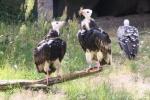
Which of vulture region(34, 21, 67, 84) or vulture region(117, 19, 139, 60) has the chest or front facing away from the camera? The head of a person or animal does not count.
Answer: vulture region(117, 19, 139, 60)

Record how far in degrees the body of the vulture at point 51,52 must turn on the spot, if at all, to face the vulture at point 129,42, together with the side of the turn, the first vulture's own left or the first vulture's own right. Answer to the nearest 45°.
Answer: approximately 90° to the first vulture's own left

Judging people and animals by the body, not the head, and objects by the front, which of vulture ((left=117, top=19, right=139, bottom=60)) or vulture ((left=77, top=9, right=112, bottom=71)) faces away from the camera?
vulture ((left=117, top=19, right=139, bottom=60))

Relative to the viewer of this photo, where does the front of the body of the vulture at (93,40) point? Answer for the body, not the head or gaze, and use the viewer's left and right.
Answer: facing the viewer and to the left of the viewer

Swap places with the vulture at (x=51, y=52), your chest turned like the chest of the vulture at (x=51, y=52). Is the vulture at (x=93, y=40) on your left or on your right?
on your left

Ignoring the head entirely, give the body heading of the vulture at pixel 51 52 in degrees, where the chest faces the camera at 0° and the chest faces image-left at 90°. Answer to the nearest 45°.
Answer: approximately 315°

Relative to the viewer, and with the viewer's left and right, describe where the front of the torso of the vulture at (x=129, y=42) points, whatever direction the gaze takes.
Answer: facing away from the viewer

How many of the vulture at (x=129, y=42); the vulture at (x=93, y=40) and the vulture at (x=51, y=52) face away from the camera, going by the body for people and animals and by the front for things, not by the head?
1

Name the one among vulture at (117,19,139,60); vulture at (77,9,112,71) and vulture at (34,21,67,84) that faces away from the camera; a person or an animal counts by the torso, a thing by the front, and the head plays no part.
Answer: vulture at (117,19,139,60)
